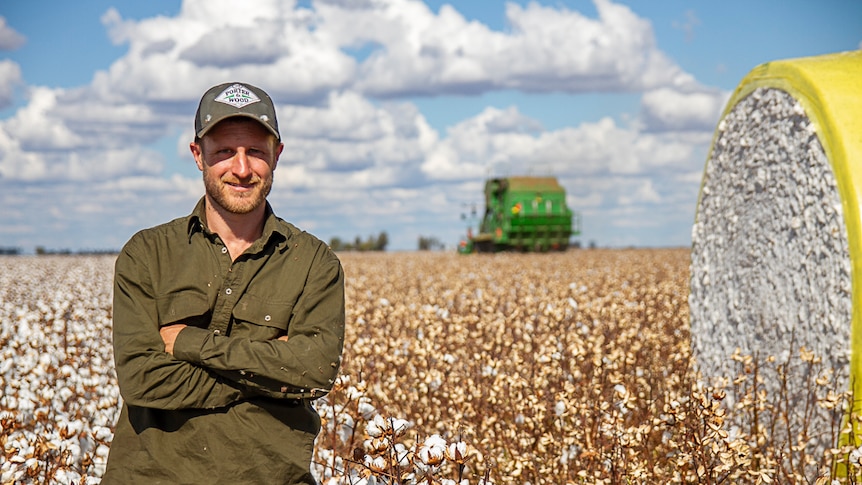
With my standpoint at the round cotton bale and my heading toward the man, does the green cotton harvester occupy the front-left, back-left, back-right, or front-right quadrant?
back-right

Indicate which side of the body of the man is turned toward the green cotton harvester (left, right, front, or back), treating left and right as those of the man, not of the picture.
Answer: back

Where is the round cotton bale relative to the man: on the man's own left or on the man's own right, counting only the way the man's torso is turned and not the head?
on the man's own left

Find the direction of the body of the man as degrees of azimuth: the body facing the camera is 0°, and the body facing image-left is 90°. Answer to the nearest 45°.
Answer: approximately 0°

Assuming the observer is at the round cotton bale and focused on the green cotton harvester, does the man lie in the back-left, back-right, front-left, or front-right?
back-left
